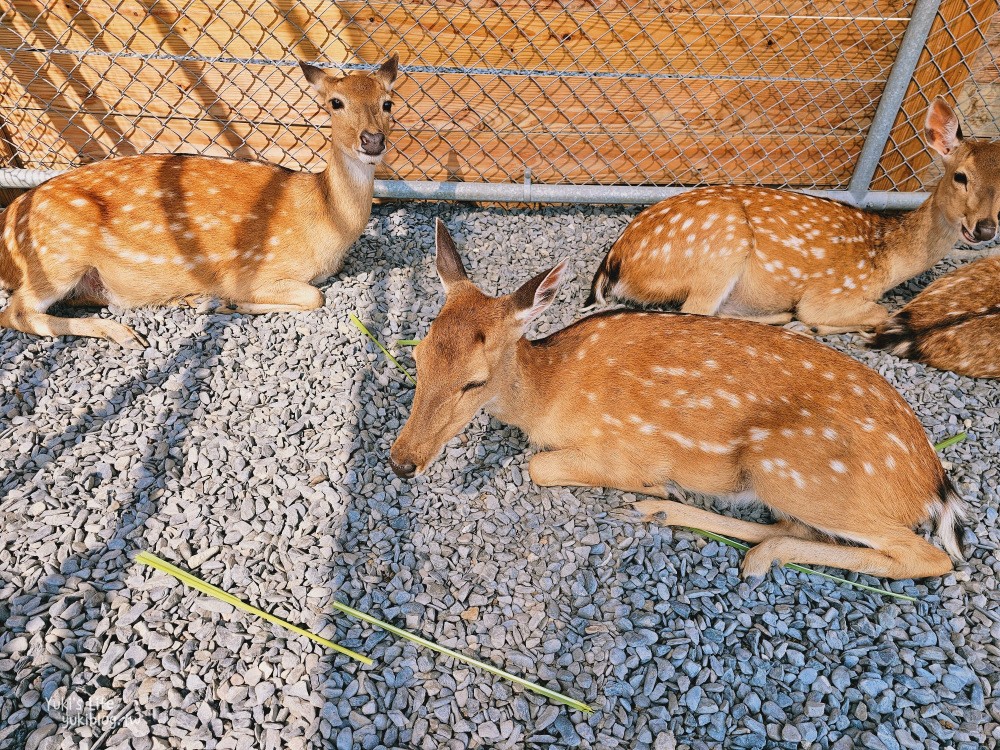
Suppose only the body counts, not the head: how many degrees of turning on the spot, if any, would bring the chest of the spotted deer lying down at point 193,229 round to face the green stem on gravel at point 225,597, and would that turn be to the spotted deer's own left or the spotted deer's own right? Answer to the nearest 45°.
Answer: approximately 90° to the spotted deer's own right

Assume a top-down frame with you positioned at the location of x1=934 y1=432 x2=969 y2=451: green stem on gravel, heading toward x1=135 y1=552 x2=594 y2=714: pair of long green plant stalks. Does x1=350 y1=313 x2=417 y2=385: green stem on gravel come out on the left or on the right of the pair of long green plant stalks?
right

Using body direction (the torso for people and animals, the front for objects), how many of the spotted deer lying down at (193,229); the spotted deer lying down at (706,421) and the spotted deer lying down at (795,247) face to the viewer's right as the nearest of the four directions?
2

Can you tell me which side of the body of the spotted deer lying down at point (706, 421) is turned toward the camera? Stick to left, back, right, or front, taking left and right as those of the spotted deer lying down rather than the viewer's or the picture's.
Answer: left

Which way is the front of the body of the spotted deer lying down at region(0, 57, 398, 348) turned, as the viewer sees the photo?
to the viewer's right

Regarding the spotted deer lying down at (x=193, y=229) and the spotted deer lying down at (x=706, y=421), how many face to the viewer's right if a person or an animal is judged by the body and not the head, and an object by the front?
1

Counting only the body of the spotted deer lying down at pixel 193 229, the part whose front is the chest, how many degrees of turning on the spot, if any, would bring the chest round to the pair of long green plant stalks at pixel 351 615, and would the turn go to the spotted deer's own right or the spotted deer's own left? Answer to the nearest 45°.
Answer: approximately 90° to the spotted deer's own right

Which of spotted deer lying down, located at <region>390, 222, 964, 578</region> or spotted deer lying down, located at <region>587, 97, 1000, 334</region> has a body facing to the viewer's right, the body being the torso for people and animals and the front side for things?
spotted deer lying down, located at <region>587, 97, 1000, 334</region>

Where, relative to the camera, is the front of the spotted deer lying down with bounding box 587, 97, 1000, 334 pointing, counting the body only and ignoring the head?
to the viewer's right

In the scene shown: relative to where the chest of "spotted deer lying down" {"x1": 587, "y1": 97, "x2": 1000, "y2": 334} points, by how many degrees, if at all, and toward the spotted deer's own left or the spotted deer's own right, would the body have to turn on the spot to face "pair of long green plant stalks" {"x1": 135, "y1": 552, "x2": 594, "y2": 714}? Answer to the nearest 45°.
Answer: approximately 135° to the spotted deer's own right

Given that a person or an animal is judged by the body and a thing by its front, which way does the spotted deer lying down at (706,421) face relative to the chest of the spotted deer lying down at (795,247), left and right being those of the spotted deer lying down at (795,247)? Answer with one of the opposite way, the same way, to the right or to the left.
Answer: the opposite way
